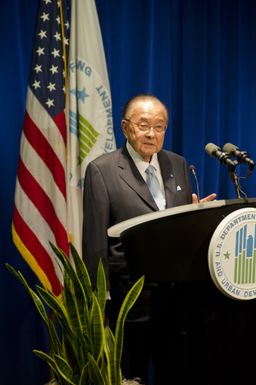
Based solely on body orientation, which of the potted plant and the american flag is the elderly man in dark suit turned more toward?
the potted plant

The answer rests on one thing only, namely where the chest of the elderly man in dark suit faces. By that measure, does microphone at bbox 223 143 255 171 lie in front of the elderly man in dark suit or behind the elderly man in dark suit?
in front

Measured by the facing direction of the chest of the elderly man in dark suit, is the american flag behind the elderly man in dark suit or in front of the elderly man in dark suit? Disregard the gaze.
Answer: behind

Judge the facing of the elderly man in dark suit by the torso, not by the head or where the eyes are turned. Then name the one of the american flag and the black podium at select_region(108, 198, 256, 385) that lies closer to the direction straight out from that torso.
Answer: the black podium

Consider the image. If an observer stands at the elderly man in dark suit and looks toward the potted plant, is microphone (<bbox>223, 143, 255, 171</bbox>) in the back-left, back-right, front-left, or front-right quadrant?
front-left

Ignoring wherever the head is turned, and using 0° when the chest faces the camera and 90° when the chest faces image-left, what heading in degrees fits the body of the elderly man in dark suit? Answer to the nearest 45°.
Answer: approximately 315°

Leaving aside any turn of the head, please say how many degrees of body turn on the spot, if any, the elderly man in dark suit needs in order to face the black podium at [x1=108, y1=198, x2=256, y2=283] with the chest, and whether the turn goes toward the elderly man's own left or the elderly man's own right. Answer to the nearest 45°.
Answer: approximately 45° to the elderly man's own right

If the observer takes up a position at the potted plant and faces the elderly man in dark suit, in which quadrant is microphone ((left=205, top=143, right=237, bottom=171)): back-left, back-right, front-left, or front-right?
front-right

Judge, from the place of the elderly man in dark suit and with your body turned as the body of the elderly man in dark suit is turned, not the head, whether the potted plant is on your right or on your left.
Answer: on your right

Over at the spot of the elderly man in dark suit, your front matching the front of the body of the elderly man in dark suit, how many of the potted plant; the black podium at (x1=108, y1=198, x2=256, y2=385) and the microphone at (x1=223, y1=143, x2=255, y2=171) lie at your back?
0

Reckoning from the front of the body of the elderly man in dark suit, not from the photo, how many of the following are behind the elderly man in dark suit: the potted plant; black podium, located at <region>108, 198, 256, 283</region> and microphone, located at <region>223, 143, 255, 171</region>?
0
